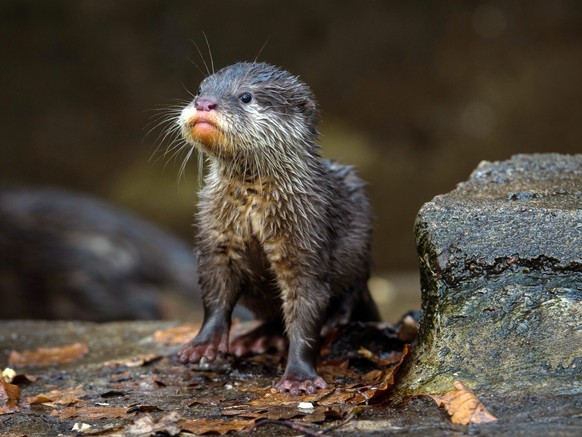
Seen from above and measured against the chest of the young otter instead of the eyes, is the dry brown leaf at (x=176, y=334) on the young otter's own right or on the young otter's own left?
on the young otter's own right

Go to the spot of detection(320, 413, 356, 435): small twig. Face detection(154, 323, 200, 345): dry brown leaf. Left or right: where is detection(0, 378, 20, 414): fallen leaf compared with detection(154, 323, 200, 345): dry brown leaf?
left

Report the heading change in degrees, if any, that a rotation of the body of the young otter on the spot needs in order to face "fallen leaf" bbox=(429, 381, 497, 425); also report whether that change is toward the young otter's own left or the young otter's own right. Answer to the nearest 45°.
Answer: approximately 90° to the young otter's own left

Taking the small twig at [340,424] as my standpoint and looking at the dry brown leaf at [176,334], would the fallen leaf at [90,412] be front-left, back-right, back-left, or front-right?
front-left

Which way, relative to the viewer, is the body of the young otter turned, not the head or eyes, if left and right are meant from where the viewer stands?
facing the viewer and to the left of the viewer

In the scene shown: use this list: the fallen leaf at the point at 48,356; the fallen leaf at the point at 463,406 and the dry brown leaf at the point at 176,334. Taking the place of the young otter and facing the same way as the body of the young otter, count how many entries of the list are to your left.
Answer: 1

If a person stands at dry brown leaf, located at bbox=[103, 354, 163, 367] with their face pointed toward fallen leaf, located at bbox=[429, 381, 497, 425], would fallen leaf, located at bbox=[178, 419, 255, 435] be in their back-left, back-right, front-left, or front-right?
front-right

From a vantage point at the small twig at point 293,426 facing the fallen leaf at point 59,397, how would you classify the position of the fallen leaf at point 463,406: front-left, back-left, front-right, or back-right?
back-right

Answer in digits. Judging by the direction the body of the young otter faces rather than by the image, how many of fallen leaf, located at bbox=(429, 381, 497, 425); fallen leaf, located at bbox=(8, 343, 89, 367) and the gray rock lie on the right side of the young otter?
1

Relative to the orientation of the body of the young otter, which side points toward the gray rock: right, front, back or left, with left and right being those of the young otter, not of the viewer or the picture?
left

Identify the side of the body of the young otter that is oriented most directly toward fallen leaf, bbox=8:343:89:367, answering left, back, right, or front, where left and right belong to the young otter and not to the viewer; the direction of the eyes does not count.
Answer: right

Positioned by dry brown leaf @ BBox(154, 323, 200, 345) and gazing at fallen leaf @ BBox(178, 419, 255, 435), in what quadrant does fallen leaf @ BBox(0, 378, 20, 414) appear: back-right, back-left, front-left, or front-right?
front-right
